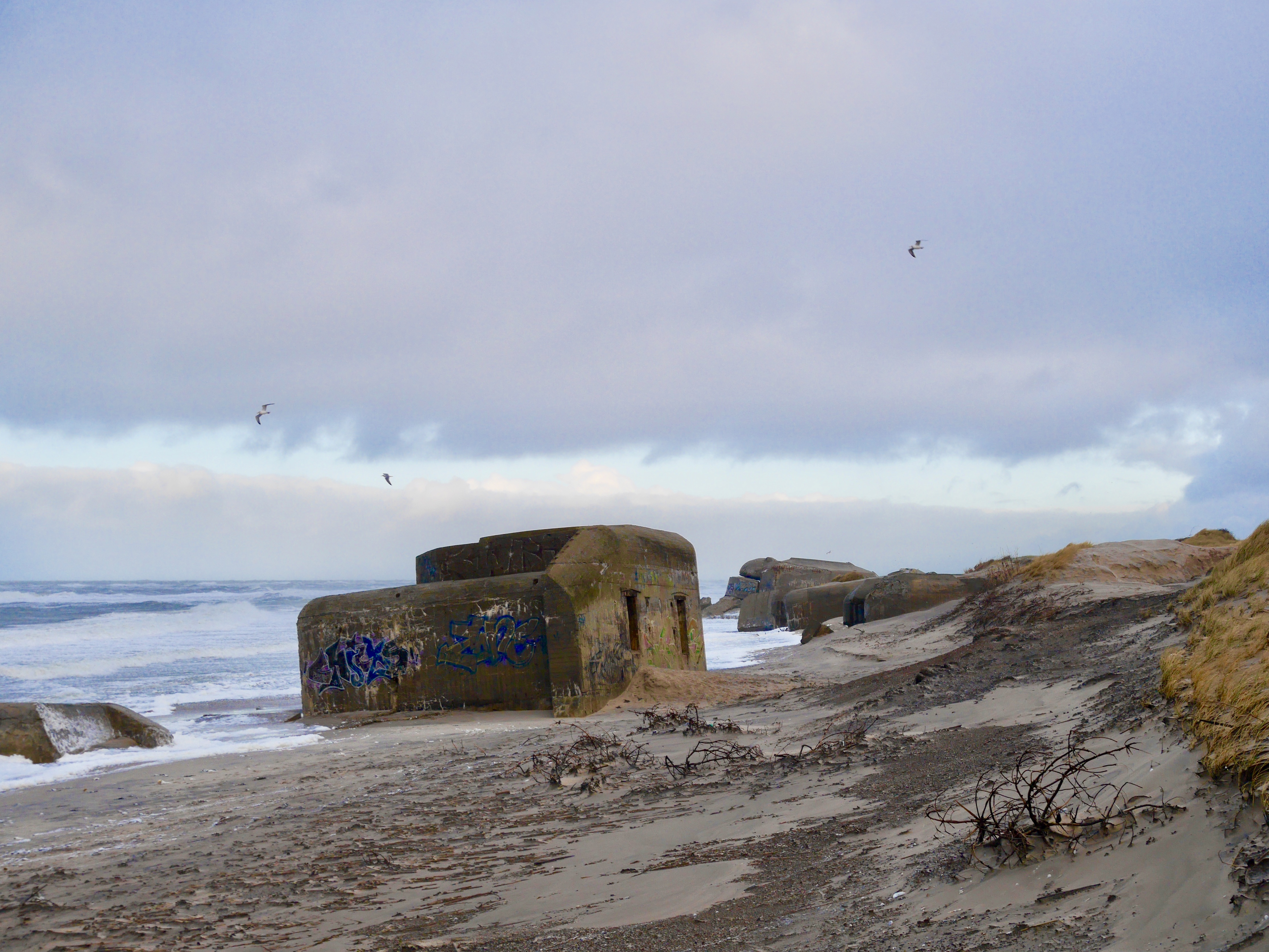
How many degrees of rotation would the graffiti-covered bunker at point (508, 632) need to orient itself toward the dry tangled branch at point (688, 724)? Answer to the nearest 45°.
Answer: approximately 45° to its right

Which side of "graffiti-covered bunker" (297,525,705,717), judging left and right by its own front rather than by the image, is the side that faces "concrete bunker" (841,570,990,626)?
left

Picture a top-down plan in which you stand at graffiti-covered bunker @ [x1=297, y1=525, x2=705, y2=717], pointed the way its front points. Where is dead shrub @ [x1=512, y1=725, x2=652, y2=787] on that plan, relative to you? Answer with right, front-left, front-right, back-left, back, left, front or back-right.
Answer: front-right

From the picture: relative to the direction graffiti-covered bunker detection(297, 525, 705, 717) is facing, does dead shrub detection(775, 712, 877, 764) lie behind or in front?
in front

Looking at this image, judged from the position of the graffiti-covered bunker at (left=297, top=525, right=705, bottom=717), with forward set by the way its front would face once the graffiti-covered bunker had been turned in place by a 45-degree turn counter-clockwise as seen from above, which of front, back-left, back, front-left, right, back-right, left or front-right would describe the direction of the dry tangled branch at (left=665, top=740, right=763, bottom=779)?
right

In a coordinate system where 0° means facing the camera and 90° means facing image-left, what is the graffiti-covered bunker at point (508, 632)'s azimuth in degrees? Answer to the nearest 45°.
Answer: approximately 315°
